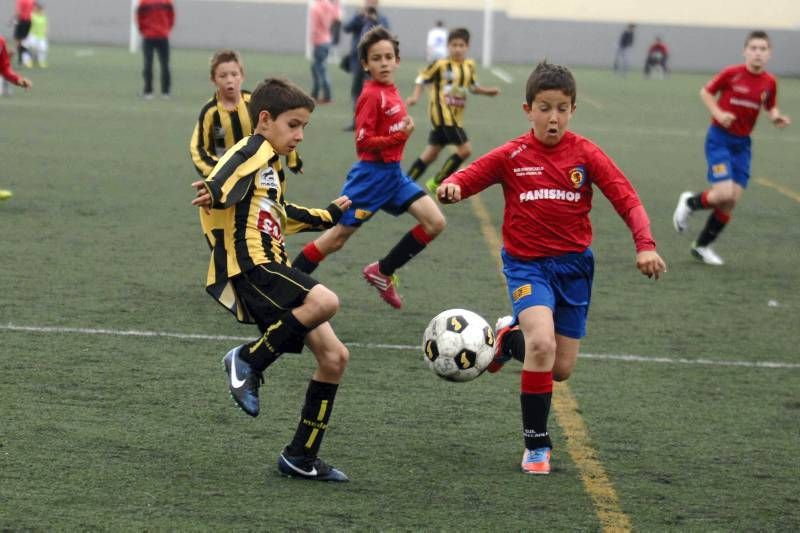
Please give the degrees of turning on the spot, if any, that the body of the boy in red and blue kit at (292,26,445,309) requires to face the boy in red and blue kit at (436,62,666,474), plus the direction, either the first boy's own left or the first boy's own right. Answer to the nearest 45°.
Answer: approximately 45° to the first boy's own right

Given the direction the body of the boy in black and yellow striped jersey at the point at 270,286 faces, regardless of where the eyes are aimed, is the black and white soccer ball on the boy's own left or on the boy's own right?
on the boy's own left

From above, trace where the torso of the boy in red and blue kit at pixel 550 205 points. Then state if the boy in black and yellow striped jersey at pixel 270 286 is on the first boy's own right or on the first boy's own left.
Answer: on the first boy's own right

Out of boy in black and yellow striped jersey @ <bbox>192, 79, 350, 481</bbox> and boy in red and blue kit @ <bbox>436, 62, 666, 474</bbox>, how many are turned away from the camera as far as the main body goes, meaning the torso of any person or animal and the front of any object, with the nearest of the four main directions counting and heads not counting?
0

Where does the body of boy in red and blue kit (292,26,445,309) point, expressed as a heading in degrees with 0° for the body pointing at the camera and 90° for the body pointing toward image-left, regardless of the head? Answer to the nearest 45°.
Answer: approximately 315°

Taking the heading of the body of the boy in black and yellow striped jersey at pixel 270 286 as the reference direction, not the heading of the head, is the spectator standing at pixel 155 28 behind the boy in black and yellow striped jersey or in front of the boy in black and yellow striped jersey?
behind

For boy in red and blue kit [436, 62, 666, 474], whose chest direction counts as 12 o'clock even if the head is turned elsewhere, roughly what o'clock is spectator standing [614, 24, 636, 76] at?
The spectator standing is roughly at 6 o'clock from the boy in red and blue kit.

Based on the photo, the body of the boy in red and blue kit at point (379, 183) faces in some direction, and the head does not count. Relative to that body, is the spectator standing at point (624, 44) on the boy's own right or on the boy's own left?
on the boy's own left

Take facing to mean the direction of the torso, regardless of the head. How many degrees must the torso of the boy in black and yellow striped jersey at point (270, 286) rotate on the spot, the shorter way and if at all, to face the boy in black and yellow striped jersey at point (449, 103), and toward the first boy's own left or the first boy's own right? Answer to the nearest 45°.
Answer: approximately 135° to the first boy's own left

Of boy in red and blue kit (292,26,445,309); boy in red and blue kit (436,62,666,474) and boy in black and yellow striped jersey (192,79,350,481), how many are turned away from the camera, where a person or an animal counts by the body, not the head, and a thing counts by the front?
0

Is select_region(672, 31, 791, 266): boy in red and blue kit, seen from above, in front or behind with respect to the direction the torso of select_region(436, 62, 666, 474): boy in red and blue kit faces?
behind

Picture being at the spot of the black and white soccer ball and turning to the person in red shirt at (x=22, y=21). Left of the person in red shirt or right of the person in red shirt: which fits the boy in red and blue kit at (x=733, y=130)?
right

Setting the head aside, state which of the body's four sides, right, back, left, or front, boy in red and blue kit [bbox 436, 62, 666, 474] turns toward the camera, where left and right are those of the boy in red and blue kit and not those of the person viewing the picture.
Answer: front

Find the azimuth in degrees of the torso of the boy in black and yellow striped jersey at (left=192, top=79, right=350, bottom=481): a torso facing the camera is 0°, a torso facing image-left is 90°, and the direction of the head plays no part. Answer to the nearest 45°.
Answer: approximately 315°

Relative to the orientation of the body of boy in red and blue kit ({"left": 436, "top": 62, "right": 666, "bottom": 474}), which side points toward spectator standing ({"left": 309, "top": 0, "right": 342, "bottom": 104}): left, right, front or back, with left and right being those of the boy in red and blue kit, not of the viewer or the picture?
back

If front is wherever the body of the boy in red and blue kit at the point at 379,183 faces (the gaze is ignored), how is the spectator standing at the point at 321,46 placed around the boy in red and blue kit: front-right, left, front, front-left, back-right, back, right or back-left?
back-left

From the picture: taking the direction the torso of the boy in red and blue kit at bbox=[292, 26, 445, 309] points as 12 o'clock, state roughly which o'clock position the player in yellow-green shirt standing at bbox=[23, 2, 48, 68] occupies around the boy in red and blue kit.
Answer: The player in yellow-green shirt standing is roughly at 7 o'clock from the boy in red and blue kit.

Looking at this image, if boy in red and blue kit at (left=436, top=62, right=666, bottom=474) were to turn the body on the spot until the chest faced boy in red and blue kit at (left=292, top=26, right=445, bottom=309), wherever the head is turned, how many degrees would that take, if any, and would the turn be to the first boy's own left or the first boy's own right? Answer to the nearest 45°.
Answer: approximately 180°
